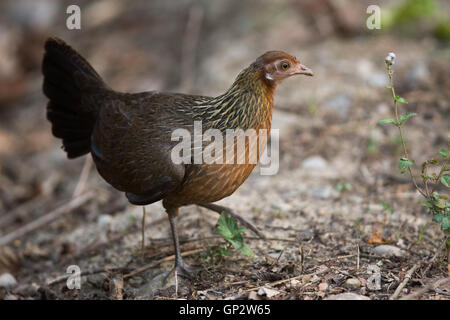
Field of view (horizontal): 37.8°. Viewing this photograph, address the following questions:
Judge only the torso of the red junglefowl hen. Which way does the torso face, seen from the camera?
to the viewer's right

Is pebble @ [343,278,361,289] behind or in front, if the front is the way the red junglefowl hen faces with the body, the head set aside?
in front

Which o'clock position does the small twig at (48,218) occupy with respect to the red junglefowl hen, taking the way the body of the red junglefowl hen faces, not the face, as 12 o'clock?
The small twig is roughly at 8 o'clock from the red junglefowl hen.

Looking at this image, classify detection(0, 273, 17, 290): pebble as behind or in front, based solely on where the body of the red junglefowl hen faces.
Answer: behind

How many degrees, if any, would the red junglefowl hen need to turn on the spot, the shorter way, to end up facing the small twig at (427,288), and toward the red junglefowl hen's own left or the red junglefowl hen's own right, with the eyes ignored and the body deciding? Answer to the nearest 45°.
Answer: approximately 45° to the red junglefowl hen's own right

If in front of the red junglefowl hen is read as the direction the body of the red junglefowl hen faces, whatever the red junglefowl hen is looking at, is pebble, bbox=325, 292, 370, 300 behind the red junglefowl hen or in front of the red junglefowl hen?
in front

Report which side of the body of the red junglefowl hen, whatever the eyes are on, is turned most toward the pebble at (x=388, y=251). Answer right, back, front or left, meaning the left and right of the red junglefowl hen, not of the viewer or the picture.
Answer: front

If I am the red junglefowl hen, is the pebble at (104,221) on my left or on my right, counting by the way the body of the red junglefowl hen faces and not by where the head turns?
on my left

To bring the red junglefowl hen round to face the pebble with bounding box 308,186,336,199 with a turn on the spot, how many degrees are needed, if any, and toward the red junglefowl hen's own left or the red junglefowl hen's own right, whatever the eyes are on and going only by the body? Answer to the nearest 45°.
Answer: approximately 45° to the red junglefowl hen's own left
